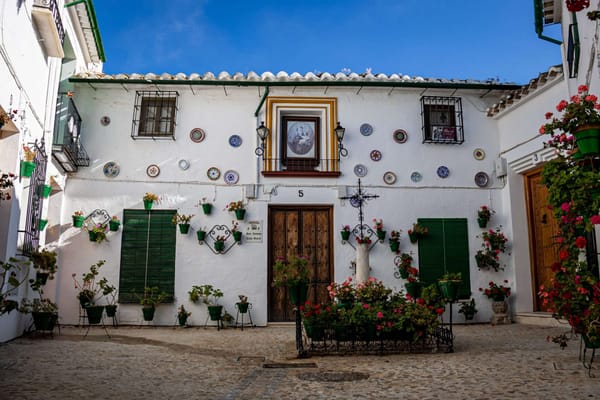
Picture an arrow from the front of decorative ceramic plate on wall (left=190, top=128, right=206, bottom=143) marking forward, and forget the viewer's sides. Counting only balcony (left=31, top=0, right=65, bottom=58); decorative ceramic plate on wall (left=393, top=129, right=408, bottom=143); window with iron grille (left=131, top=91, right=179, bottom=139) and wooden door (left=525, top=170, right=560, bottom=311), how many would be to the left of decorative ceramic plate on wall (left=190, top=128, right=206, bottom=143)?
2

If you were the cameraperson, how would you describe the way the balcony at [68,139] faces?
facing to the right of the viewer

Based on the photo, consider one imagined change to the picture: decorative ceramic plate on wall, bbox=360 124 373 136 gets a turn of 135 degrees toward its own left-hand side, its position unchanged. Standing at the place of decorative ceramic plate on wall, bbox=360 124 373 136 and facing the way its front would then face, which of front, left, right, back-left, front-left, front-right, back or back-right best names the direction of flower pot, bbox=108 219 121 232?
back-left

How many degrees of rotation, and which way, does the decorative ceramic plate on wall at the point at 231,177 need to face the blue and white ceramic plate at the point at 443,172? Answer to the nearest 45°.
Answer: approximately 90° to its left

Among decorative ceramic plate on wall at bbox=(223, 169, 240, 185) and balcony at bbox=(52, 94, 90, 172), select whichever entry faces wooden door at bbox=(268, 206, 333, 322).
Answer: the balcony

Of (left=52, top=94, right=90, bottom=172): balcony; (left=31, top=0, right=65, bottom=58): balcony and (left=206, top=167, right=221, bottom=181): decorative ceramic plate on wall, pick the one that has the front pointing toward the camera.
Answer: the decorative ceramic plate on wall

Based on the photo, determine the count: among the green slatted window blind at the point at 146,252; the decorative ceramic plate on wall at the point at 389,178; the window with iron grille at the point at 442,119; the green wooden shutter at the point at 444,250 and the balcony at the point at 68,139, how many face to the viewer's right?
1

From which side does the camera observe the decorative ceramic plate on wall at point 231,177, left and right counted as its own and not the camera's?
front

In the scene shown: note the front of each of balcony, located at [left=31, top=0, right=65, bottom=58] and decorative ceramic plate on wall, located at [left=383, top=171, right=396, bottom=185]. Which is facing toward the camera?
the decorative ceramic plate on wall

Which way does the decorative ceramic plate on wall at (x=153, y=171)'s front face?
toward the camera

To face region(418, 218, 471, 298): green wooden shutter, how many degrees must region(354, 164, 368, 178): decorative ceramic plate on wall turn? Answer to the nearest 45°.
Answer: approximately 90° to its left

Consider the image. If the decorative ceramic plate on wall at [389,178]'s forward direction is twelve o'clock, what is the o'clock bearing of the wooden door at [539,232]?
The wooden door is roughly at 9 o'clock from the decorative ceramic plate on wall.

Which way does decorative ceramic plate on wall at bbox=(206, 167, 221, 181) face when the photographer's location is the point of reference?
facing the viewer

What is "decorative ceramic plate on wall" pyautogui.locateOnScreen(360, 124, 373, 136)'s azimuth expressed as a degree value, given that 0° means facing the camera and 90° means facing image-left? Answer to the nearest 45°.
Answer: approximately 0°

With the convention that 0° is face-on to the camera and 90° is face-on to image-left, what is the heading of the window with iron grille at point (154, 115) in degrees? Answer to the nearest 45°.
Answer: approximately 0°

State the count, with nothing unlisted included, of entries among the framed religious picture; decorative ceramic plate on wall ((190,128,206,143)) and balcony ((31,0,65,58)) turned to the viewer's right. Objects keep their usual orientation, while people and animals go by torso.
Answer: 1
